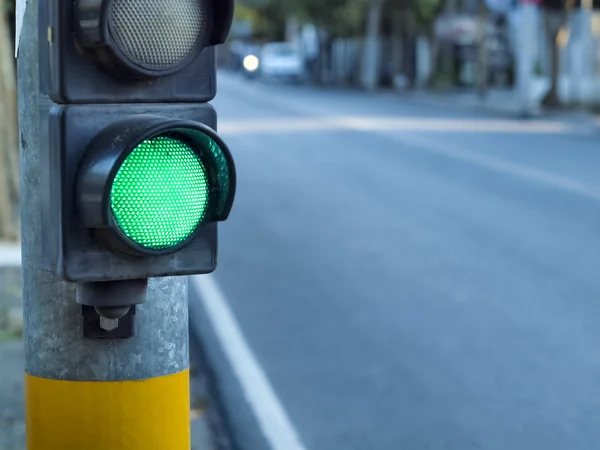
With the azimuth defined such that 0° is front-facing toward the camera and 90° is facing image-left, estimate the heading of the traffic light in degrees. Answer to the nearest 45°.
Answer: approximately 315°

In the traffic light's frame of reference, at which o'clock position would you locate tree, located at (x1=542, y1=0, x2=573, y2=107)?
The tree is roughly at 8 o'clock from the traffic light.
